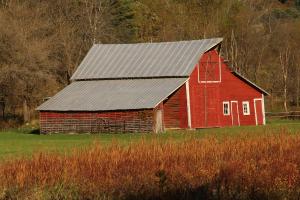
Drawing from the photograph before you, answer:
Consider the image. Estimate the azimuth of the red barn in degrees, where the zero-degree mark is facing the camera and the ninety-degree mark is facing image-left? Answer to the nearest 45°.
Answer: approximately 315°
